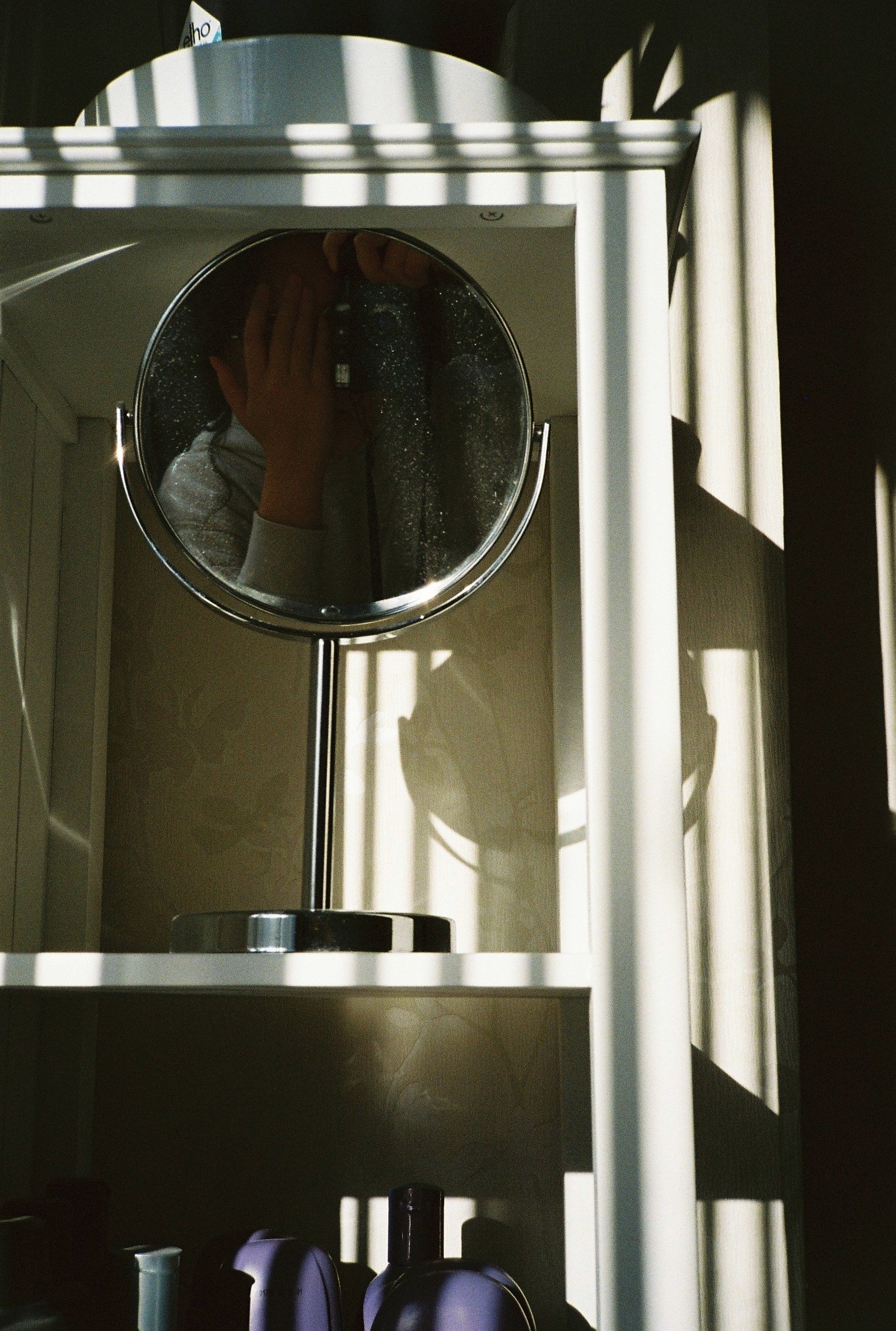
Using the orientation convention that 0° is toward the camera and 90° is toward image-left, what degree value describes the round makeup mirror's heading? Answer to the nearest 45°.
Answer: approximately 0°
